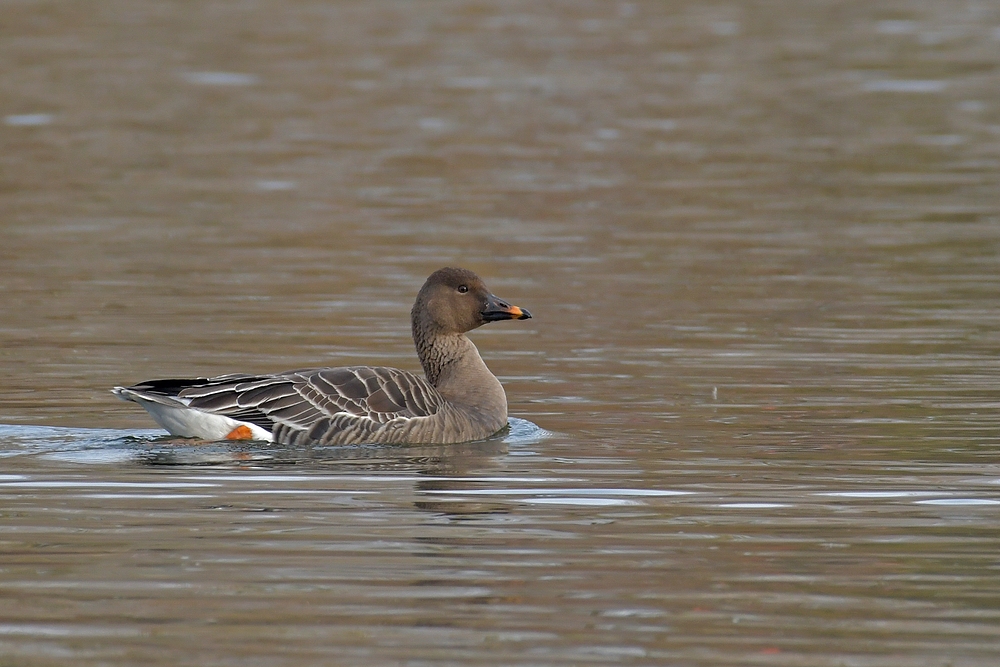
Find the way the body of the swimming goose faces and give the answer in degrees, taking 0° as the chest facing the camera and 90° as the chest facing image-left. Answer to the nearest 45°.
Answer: approximately 270°
